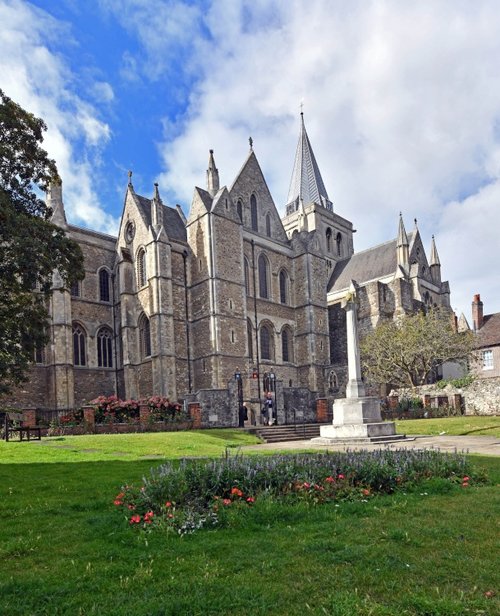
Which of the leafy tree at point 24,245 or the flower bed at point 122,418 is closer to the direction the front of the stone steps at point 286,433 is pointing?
the leafy tree

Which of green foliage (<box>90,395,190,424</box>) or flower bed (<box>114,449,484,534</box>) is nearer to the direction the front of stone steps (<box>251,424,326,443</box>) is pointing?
the flower bed

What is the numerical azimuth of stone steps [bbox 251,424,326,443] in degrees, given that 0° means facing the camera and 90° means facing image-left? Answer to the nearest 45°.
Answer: approximately 0°

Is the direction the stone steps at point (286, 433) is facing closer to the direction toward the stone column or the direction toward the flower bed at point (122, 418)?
the stone column

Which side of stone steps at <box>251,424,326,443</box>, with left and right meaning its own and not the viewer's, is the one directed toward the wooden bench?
right

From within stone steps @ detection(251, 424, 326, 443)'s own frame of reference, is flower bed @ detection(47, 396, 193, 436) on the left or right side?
on its right

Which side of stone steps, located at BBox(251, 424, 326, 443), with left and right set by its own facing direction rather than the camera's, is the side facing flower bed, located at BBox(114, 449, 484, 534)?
front

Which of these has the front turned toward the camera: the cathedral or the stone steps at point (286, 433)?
the stone steps

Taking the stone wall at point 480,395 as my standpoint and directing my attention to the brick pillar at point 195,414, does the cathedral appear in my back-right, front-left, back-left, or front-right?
front-right
